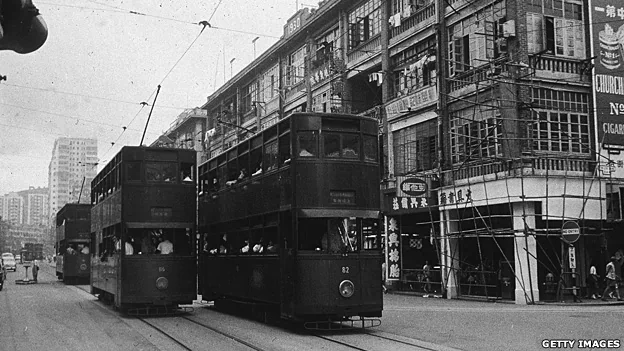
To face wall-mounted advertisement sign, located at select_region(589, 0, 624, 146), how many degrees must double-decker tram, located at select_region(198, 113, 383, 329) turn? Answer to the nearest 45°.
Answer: approximately 90° to its left

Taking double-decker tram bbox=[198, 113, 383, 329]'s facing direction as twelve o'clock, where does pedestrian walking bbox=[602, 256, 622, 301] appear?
The pedestrian walking is roughly at 9 o'clock from the double-decker tram.

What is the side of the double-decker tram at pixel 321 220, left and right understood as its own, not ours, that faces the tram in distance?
back

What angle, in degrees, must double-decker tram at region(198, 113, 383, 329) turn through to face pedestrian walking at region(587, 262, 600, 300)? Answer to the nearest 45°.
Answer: approximately 90° to its left
